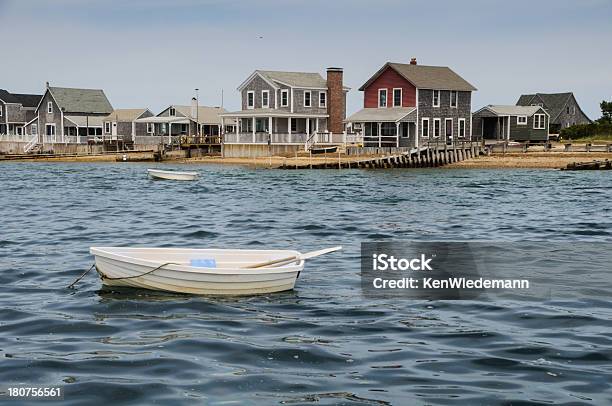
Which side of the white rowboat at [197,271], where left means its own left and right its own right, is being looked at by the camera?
left
